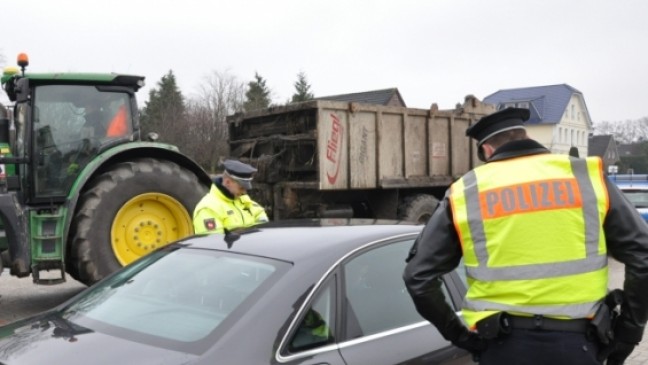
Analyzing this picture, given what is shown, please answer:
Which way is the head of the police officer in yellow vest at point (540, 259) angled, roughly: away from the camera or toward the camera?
away from the camera

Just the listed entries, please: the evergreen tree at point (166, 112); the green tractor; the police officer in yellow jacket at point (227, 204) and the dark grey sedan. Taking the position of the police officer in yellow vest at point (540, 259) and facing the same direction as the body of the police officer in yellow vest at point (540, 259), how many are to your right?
0

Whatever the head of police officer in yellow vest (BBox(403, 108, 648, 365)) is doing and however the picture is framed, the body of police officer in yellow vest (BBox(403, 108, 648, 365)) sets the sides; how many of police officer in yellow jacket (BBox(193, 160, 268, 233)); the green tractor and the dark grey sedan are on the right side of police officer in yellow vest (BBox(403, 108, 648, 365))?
0

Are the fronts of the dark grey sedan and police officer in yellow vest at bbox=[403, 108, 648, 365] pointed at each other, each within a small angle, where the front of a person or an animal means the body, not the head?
no

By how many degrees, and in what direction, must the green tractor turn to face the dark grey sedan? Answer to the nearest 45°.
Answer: approximately 90° to its left

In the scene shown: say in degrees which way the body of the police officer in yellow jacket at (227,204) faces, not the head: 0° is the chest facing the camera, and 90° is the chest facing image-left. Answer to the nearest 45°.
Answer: approximately 315°

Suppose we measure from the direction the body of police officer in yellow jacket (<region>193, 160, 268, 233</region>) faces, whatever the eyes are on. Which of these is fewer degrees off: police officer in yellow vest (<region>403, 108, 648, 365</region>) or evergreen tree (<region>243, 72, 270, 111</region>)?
the police officer in yellow vest

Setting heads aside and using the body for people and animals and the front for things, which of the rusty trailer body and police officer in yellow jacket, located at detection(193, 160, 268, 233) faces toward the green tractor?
the rusty trailer body

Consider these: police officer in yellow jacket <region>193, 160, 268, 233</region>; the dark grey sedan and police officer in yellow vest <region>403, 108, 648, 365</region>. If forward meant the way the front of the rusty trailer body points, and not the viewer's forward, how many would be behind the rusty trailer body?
0

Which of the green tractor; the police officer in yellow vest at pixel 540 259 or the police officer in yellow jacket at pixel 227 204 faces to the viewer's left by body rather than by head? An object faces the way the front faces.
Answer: the green tractor

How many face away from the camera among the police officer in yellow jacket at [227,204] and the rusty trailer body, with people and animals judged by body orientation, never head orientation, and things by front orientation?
0

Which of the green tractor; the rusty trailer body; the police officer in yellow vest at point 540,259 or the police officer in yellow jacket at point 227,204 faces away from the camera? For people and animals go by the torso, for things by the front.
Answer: the police officer in yellow vest at point 540,259

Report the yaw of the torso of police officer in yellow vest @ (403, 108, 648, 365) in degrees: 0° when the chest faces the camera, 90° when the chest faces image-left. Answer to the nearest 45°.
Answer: approximately 180°

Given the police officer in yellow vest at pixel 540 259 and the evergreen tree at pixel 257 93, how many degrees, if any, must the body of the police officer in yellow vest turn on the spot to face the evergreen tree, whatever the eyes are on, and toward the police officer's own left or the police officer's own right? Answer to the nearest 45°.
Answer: approximately 45° to the police officer's own left
